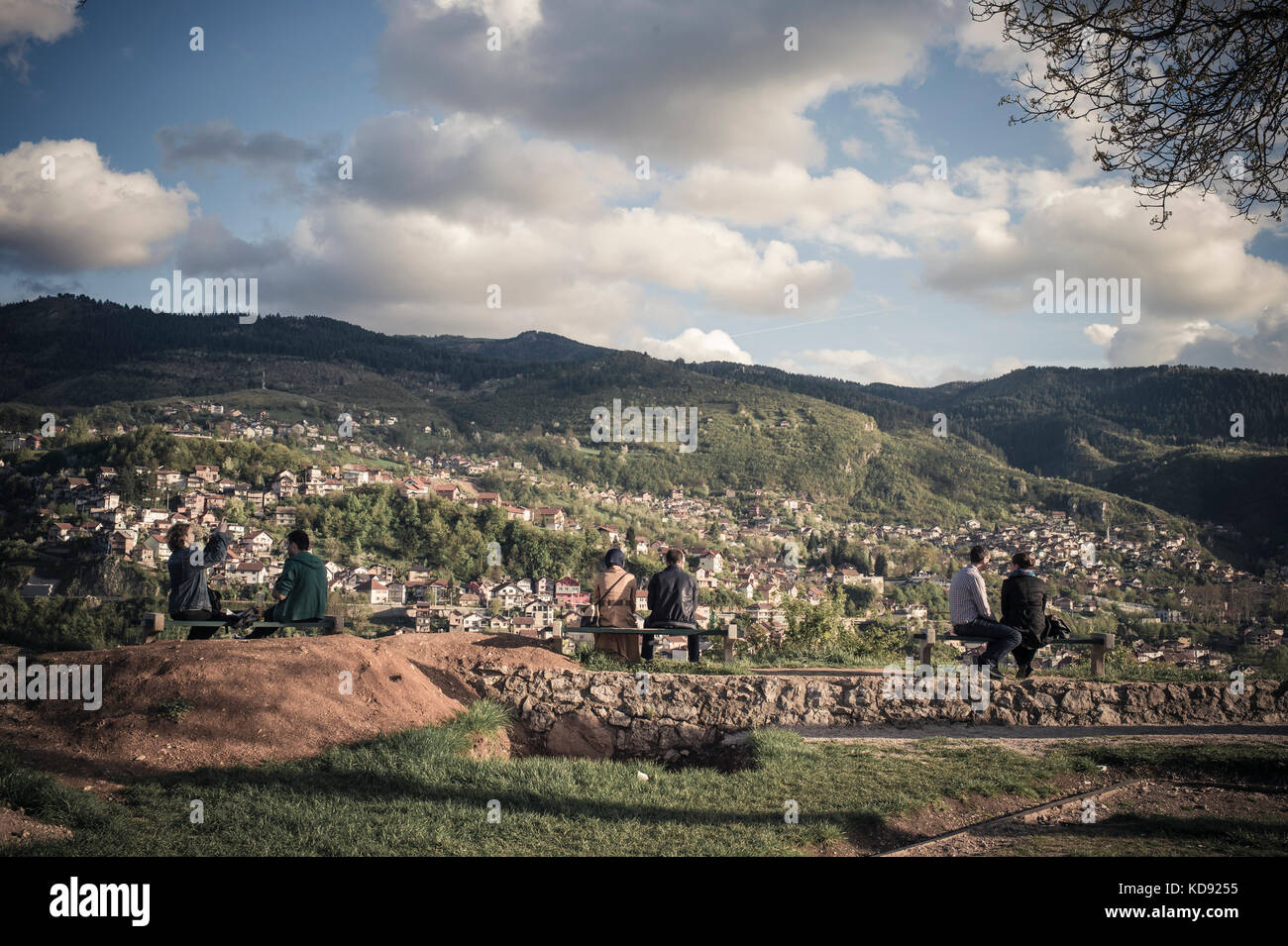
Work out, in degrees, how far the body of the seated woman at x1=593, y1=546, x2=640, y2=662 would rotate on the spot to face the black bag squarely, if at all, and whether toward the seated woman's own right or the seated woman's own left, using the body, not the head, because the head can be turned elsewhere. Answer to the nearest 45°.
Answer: approximately 90° to the seated woman's own right

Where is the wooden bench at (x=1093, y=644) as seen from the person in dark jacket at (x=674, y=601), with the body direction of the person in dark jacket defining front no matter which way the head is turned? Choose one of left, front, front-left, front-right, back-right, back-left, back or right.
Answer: right

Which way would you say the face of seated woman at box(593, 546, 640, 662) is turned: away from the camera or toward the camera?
away from the camera

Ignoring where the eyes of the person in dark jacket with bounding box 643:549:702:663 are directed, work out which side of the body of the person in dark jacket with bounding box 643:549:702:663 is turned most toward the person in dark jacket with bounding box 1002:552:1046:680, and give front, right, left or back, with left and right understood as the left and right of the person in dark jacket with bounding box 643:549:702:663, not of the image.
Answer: right

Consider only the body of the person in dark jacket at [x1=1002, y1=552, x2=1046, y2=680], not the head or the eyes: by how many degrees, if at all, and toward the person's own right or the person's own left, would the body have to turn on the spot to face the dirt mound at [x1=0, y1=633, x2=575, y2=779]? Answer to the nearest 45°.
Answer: approximately 135° to the person's own left

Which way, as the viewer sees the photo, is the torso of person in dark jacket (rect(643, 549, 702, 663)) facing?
away from the camera

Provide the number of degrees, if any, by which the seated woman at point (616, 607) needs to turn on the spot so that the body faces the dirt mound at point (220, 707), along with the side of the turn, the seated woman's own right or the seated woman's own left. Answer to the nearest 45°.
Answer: approximately 135° to the seated woman's own left

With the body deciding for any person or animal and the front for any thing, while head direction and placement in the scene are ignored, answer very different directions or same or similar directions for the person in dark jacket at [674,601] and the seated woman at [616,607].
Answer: same or similar directions

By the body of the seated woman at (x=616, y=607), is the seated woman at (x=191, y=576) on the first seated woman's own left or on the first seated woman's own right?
on the first seated woman's own left

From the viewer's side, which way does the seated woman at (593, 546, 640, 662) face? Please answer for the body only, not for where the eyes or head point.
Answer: away from the camera

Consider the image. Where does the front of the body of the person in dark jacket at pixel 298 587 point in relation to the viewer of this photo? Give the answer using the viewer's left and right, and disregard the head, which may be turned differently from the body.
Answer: facing away from the viewer and to the left of the viewer

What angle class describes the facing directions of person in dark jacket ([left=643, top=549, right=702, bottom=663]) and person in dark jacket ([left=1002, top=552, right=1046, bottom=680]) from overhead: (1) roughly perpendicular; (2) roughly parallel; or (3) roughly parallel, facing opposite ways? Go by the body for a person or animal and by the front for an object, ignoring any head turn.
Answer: roughly parallel

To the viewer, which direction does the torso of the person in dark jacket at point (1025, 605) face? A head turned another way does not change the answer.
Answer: away from the camera

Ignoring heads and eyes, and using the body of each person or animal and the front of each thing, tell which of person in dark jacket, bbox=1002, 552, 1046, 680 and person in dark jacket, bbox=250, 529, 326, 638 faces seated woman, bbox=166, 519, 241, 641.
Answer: person in dark jacket, bbox=250, 529, 326, 638
